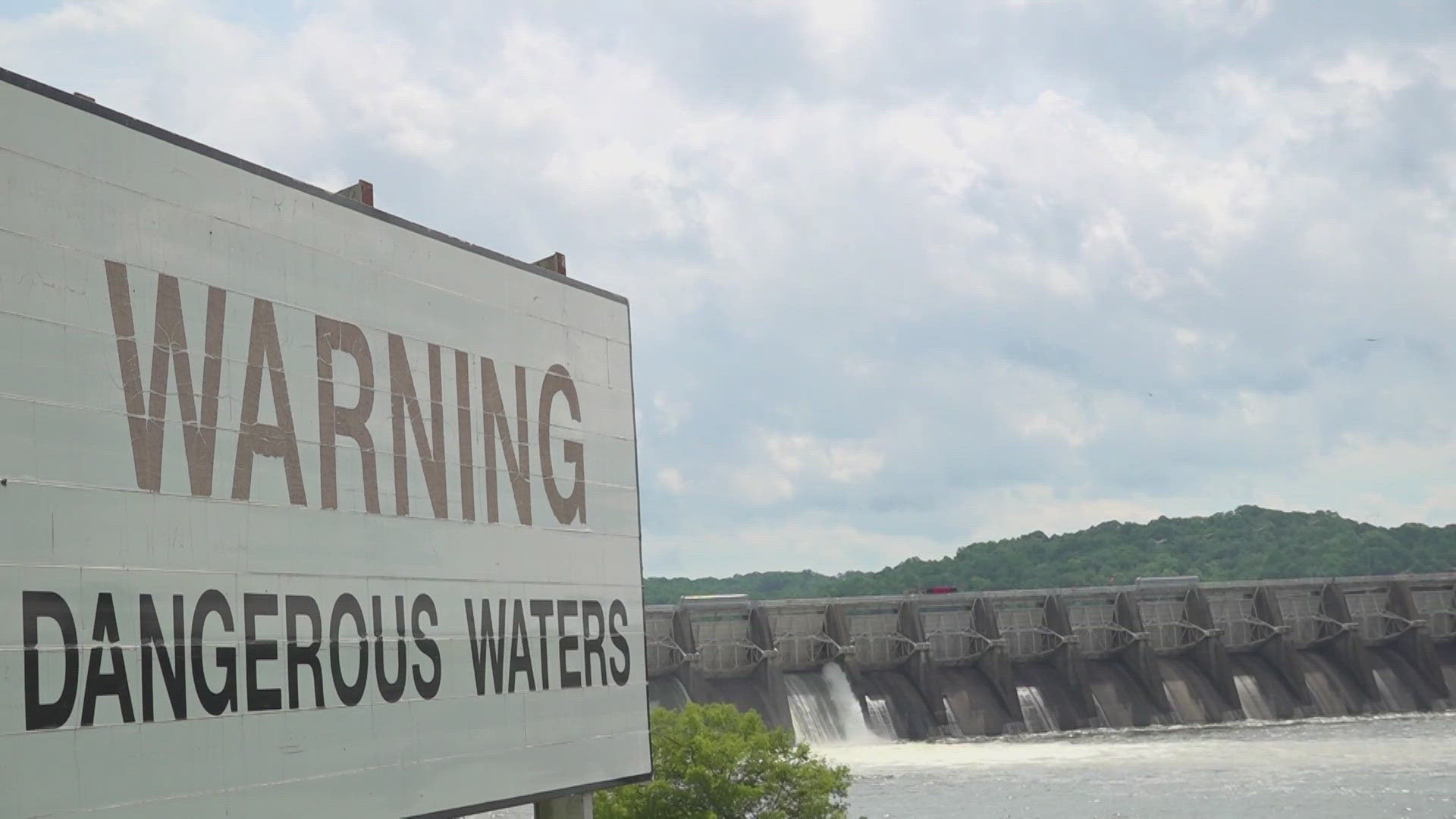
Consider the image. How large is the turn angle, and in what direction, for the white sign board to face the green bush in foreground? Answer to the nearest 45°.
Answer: approximately 90° to its left

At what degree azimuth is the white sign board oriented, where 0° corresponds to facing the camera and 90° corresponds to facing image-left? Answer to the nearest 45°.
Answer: approximately 315°
